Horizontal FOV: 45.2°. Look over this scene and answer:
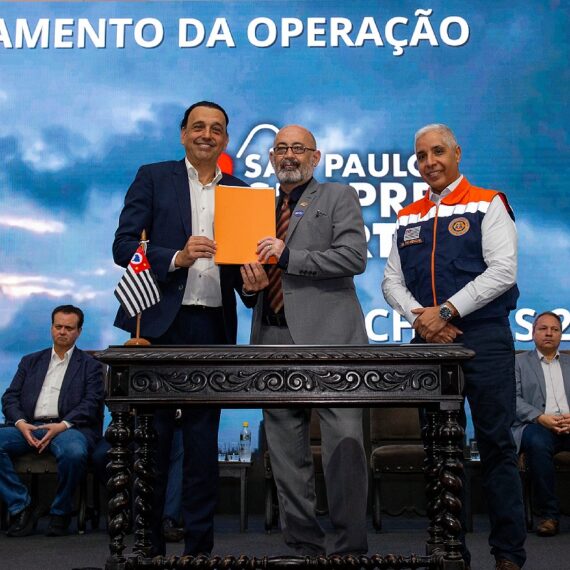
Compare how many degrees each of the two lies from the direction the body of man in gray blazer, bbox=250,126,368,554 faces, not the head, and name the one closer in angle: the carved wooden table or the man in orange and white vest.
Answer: the carved wooden table

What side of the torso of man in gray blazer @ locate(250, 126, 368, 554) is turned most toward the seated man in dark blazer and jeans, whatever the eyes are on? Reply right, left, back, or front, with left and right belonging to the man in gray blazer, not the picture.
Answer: right

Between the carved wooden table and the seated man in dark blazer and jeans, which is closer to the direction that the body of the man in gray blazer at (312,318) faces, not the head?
the carved wooden table

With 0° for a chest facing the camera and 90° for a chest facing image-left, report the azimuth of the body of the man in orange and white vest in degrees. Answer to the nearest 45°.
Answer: approximately 45°

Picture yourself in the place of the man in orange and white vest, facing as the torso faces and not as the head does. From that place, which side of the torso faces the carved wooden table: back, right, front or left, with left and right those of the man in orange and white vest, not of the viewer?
front

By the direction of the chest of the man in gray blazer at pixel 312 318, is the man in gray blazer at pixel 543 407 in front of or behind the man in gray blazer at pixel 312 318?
behind

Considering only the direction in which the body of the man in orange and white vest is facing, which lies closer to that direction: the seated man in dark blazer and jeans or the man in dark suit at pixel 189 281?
the man in dark suit

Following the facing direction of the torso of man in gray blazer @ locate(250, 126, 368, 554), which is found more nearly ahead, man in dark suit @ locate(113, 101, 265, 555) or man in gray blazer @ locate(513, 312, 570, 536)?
the man in dark suit

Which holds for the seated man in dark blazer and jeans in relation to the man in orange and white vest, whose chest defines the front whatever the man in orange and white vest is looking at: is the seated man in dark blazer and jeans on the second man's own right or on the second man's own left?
on the second man's own right

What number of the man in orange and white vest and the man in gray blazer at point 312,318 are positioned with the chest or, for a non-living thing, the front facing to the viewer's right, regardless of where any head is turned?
0

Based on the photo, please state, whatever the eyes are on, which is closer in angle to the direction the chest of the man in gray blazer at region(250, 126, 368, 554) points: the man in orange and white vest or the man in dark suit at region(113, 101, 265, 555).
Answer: the man in dark suit

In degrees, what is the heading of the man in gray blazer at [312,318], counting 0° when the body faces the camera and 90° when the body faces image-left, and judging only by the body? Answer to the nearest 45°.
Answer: approximately 45°
